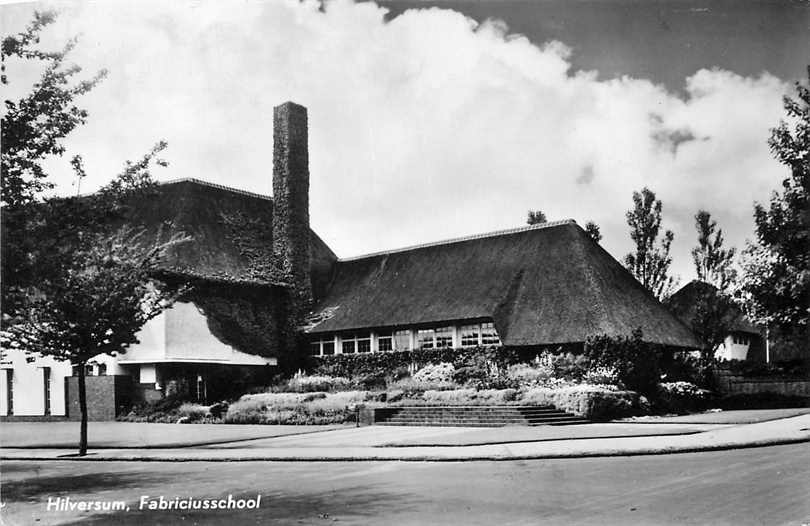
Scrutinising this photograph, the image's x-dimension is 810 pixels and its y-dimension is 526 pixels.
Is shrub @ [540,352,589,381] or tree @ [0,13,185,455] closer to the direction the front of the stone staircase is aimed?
the tree

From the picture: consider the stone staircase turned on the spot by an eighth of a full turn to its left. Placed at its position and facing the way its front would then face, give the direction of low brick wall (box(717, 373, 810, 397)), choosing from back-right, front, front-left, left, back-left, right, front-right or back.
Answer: left

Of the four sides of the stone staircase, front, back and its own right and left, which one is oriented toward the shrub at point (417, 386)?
back

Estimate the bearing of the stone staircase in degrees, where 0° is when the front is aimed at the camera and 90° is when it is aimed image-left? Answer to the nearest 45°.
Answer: approximately 0°

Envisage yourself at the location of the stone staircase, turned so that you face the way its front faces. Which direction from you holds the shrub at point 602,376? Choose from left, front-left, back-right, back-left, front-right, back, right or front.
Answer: back-left

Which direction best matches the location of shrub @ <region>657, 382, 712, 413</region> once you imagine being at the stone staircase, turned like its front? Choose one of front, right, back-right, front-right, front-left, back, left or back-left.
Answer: back-left

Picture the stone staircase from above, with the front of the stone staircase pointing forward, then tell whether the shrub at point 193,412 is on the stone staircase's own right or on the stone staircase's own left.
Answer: on the stone staircase's own right

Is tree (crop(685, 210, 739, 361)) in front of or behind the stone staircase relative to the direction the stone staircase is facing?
behind
